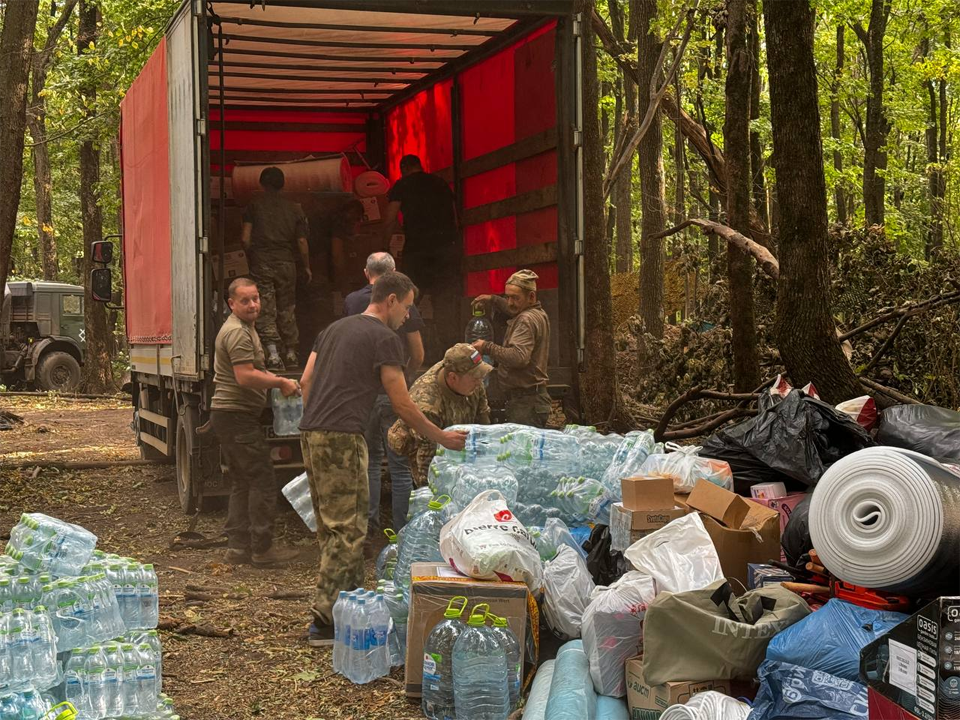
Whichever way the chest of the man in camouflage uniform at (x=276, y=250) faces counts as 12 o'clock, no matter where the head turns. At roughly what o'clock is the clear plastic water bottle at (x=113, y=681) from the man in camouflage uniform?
The clear plastic water bottle is roughly at 6 o'clock from the man in camouflage uniform.

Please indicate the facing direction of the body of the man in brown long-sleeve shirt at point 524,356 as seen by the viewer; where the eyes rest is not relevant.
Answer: to the viewer's left

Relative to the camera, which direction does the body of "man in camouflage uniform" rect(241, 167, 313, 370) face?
away from the camera

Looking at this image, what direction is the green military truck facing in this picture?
to the viewer's right

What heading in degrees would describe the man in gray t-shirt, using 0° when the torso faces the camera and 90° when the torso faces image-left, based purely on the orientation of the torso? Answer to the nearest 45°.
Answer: approximately 225°

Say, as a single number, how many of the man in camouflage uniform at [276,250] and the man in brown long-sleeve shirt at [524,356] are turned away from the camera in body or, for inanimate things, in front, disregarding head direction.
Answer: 1

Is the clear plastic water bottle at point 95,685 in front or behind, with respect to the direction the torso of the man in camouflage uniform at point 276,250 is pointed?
behind

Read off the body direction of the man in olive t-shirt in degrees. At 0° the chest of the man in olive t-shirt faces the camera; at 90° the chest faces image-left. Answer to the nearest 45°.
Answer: approximately 270°

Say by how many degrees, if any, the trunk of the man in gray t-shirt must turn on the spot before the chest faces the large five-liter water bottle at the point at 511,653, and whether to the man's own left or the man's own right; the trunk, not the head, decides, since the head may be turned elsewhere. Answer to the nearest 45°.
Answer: approximately 90° to the man's own right

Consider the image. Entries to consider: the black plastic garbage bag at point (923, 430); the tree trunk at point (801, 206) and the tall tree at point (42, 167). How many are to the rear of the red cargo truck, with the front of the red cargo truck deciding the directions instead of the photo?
2

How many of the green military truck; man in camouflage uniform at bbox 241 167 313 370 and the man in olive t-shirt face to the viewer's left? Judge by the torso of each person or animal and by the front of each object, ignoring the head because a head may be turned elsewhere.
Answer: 0

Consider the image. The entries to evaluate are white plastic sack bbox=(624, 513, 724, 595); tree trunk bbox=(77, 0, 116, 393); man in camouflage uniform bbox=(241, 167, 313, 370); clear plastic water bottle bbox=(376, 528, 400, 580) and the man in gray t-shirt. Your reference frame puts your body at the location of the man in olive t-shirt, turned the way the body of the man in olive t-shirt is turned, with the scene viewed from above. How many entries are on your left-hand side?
2

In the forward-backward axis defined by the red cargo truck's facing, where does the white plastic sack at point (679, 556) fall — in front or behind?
behind
